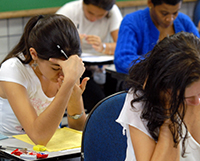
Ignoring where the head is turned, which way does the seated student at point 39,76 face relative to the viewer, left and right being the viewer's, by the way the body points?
facing the viewer and to the right of the viewer

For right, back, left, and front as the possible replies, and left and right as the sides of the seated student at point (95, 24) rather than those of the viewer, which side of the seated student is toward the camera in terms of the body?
front

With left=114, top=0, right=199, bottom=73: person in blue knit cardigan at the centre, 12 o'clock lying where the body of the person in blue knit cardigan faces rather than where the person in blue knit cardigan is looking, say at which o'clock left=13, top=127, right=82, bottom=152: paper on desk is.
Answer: The paper on desk is roughly at 2 o'clock from the person in blue knit cardigan.

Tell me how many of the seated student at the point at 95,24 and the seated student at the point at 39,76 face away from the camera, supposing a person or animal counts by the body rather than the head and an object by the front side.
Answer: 0
